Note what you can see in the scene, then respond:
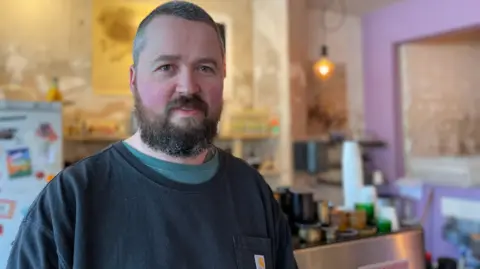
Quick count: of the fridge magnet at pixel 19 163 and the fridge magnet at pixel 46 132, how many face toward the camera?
2

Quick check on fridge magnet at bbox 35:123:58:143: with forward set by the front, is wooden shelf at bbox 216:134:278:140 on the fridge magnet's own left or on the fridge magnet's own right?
on the fridge magnet's own left

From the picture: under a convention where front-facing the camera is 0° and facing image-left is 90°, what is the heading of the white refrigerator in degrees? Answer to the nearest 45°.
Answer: approximately 0°

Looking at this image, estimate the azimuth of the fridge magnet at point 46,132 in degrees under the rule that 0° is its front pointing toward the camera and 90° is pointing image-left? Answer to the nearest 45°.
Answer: approximately 0°

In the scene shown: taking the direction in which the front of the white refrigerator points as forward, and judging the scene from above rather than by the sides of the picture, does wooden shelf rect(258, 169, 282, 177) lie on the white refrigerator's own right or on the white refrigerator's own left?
on the white refrigerator's own left

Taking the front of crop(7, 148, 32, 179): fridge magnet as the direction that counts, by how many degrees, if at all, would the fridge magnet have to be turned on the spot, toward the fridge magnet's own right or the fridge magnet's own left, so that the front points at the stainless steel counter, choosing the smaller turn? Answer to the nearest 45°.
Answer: approximately 45° to the fridge magnet's own left

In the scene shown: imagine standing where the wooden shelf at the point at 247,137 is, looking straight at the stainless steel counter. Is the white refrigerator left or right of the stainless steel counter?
right
